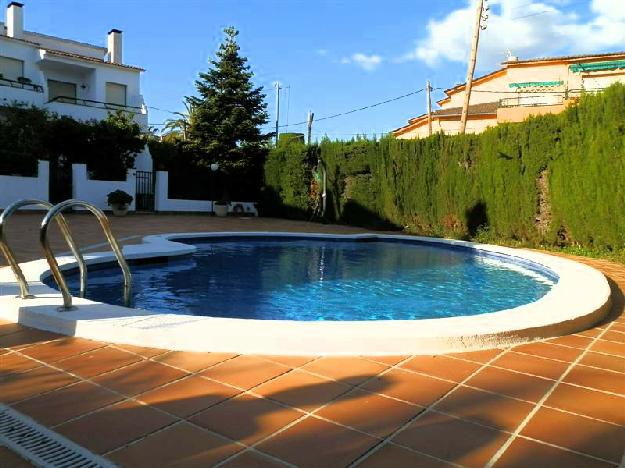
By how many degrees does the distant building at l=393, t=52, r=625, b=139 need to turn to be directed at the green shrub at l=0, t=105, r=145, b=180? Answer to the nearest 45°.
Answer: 0° — it already faces it

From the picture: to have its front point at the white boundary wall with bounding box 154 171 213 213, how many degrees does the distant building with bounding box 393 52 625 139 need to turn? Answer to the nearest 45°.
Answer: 0° — it already faces it

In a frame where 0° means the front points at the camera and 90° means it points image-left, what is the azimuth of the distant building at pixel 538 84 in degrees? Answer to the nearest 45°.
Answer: approximately 45°

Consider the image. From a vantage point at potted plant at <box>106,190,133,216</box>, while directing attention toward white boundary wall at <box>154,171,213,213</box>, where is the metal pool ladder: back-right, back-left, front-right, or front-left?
back-right

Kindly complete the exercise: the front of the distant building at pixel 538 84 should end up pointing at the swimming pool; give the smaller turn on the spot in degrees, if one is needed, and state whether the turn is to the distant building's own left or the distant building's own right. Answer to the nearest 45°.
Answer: approximately 45° to the distant building's own left
